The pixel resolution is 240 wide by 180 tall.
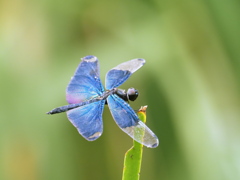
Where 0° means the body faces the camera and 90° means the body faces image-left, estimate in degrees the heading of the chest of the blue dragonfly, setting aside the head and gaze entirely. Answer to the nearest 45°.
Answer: approximately 270°
